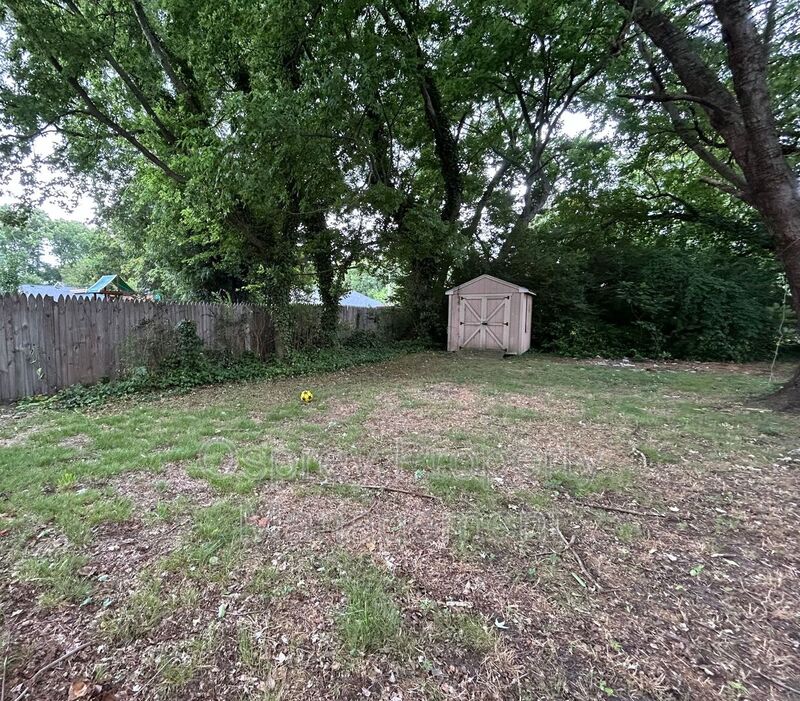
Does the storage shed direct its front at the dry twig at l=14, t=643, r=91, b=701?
yes

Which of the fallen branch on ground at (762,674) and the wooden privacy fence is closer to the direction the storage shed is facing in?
the fallen branch on ground

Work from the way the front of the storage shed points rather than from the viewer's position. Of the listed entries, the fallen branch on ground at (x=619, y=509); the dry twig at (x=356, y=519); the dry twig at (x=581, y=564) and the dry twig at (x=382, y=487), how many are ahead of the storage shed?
4

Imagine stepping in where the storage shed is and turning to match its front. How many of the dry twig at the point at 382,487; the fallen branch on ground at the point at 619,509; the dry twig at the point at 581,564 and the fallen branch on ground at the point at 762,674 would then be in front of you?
4

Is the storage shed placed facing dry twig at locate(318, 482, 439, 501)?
yes

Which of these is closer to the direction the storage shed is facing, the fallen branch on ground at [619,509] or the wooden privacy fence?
the fallen branch on ground

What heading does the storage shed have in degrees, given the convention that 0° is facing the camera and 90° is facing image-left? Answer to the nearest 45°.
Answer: approximately 0°

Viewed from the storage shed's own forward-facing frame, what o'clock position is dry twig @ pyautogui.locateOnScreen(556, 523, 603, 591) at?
The dry twig is roughly at 12 o'clock from the storage shed.

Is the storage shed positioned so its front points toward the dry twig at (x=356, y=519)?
yes

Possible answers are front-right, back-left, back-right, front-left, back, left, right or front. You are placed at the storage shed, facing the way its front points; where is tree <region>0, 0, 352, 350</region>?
front-right

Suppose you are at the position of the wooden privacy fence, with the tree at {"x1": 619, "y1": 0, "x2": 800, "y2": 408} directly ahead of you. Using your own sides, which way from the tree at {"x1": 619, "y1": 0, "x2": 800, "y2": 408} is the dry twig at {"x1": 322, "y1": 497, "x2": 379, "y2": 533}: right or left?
right

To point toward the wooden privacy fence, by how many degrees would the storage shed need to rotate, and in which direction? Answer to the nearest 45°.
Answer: approximately 45° to its right

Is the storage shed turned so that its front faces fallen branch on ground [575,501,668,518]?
yes
